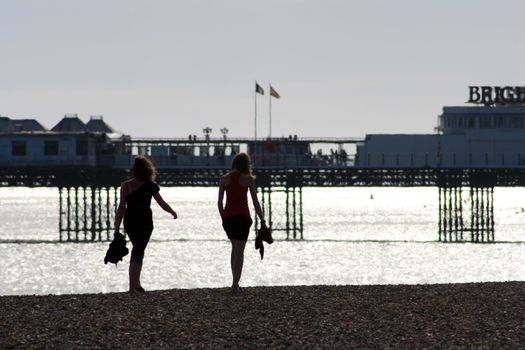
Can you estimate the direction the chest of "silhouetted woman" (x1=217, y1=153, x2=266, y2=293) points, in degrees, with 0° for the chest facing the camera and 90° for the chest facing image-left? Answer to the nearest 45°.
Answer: approximately 180°

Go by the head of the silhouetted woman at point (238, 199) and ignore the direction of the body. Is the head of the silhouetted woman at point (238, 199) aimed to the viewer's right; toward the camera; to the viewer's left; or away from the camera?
away from the camera

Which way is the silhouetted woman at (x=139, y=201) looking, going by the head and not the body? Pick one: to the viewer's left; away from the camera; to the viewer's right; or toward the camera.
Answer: away from the camera

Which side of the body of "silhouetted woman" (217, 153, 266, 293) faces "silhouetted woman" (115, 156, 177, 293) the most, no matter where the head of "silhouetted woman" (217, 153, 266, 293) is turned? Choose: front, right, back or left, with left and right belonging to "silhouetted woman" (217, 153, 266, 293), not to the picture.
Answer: left
